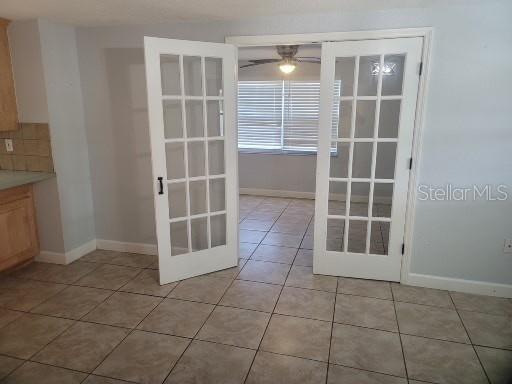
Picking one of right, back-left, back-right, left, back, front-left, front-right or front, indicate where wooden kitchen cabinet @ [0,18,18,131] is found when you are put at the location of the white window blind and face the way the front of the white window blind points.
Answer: front-right

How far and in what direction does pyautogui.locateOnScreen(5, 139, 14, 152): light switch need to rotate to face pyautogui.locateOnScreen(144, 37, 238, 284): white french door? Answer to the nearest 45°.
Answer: approximately 45° to its left

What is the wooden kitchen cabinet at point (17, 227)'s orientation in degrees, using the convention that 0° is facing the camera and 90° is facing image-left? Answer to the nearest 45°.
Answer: approximately 315°

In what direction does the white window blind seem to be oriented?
toward the camera

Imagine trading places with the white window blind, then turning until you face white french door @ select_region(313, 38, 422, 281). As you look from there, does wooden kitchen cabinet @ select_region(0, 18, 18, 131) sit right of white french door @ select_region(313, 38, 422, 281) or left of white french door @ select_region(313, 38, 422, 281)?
right

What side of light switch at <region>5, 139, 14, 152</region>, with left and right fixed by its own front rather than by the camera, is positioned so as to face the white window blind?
left

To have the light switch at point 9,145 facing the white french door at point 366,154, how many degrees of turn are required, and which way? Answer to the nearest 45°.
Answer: approximately 45° to its left

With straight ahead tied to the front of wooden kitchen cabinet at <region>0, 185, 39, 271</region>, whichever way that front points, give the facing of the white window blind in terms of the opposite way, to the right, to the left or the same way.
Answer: to the right
